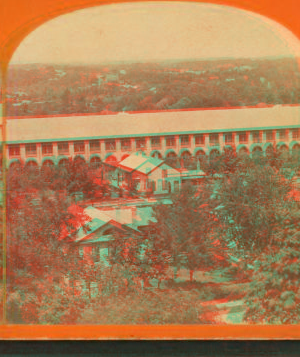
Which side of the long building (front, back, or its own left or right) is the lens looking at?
front
